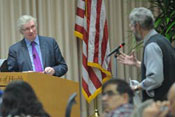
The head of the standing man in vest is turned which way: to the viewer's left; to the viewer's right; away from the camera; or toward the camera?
to the viewer's left

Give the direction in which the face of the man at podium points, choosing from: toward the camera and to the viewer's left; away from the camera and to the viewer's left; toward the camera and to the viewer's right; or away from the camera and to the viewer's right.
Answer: toward the camera and to the viewer's right

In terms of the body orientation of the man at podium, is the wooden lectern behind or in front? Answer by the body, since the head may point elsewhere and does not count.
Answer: in front

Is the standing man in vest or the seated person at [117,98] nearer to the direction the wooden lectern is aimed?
the seated person

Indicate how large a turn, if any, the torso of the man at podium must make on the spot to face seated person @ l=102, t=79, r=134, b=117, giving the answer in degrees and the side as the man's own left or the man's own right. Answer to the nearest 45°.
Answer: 0° — they already face them

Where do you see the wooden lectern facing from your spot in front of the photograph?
facing the viewer and to the left of the viewer

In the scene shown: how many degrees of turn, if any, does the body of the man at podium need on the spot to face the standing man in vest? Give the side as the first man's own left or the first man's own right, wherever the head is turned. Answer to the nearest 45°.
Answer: approximately 45° to the first man's own left

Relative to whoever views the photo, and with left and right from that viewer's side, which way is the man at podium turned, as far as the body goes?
facing the viewer

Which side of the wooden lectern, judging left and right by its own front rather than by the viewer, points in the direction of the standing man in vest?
left
